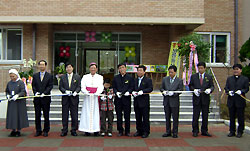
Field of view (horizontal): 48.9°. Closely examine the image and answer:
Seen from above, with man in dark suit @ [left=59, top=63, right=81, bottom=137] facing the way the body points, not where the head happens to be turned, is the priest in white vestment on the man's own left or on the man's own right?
on the man's own left

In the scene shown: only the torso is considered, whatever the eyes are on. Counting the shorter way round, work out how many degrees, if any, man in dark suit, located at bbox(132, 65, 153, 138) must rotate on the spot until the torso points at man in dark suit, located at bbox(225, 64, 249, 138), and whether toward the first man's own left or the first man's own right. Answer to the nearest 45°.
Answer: approximately 135° to the first man's own left

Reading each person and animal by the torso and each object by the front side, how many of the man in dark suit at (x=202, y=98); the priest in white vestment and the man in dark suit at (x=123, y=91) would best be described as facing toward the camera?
3

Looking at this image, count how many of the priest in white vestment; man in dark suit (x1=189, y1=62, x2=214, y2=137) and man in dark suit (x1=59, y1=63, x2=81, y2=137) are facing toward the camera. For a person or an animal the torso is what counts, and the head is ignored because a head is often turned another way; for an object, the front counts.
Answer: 3

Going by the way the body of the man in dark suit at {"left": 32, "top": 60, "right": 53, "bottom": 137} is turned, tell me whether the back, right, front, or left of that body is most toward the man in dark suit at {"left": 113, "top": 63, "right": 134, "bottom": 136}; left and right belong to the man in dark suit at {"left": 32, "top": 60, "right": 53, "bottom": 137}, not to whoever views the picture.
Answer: left

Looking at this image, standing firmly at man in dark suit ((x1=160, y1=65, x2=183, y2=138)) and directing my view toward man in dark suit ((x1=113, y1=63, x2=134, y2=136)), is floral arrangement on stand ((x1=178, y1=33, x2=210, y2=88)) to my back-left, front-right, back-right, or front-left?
back-right

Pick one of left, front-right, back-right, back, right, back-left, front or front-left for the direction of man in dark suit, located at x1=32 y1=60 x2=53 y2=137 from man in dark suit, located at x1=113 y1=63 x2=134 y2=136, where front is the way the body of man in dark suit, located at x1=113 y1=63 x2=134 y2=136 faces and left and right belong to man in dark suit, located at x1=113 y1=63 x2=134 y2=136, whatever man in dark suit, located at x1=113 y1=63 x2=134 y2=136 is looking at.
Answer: right

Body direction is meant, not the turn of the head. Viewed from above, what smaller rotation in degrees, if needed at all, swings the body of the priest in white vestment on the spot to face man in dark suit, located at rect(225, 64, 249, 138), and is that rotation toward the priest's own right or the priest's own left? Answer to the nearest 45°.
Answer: approximately 90° to the priest's own left

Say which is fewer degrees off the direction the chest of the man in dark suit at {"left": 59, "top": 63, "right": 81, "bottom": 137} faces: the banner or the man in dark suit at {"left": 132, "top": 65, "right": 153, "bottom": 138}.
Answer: the man in dark suit

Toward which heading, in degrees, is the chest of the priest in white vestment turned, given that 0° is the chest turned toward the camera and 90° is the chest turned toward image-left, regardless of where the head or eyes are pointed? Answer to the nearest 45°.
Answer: approximately 0°

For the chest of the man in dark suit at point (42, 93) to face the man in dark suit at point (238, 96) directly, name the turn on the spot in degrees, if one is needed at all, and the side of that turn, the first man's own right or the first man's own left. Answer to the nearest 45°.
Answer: approximately 90° to the first man's own left

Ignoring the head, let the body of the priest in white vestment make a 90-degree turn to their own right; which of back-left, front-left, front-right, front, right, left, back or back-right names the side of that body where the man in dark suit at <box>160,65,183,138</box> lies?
back
